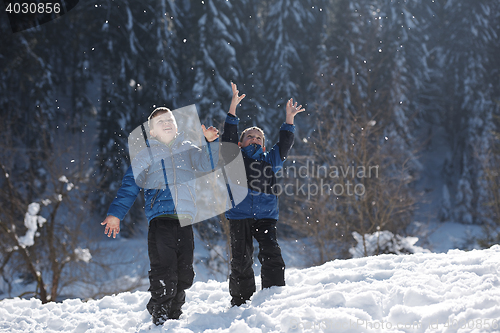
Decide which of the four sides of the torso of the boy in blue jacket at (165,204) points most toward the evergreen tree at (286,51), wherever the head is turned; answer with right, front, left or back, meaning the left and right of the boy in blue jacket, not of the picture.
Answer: back

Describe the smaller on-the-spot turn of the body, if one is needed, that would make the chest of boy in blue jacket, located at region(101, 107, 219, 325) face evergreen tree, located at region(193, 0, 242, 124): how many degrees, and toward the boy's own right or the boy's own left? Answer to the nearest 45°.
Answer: approximately 180°

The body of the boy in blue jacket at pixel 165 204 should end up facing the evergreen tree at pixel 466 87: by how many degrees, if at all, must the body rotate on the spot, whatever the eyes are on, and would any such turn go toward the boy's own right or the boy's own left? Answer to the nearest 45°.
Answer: approximately 135° to the boy's own left

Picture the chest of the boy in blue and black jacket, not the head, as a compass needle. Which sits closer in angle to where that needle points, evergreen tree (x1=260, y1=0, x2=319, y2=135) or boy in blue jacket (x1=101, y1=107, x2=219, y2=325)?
the boy in blue jacket

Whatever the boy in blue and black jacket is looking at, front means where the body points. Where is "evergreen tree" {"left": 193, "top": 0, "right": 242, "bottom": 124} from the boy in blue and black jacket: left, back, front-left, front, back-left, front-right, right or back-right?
back

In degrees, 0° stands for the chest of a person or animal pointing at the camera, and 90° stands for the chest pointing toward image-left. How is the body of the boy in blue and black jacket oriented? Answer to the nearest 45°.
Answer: approximately 0°

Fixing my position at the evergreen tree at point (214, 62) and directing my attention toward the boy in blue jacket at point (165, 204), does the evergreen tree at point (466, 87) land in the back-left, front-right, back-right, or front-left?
back-left

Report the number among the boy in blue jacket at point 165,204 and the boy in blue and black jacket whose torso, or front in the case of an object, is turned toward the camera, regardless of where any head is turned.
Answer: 2
